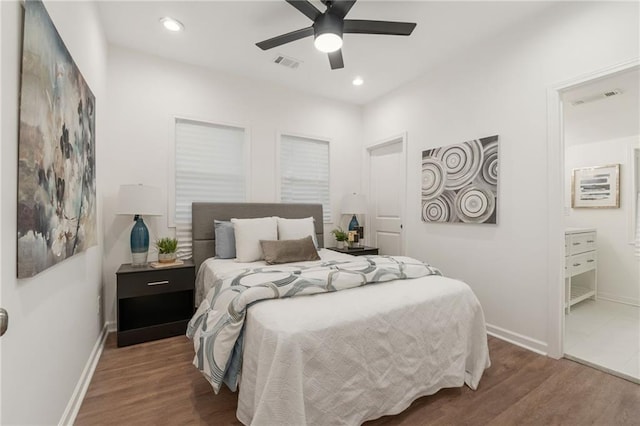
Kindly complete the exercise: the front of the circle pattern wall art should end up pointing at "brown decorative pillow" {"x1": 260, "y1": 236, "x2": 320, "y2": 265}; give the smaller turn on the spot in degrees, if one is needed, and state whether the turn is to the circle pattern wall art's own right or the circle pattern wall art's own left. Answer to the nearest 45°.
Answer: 0° — it already faces it

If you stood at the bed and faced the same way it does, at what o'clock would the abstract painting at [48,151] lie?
The abstract painting is roughly at 4 o'clock from the bed.

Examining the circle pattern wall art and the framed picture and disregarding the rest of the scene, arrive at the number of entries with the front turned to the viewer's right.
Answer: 0

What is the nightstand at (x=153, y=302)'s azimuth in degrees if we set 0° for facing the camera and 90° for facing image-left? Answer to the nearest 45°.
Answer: approximately 315°

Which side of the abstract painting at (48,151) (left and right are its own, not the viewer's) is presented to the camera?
right

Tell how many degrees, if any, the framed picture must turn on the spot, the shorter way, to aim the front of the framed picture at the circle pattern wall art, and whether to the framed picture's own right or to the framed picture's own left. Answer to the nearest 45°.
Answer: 0° — it already faces it

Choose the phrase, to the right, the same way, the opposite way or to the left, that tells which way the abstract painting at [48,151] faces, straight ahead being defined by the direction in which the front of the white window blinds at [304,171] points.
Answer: to the left

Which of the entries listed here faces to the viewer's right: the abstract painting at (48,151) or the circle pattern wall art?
the abstract painting

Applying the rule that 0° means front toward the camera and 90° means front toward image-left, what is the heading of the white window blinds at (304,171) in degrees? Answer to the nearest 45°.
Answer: approximately 315°

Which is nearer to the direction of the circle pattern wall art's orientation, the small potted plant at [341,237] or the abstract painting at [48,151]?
the abstract painting

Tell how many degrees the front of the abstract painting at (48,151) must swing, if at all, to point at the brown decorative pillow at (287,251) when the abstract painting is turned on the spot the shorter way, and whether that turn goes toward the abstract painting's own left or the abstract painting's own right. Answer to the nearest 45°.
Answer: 0° — it already faces it

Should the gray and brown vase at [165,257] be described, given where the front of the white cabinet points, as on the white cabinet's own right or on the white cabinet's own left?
on the white cabinet's own right

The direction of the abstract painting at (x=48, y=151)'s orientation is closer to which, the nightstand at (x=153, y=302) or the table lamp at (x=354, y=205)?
the table lamp
